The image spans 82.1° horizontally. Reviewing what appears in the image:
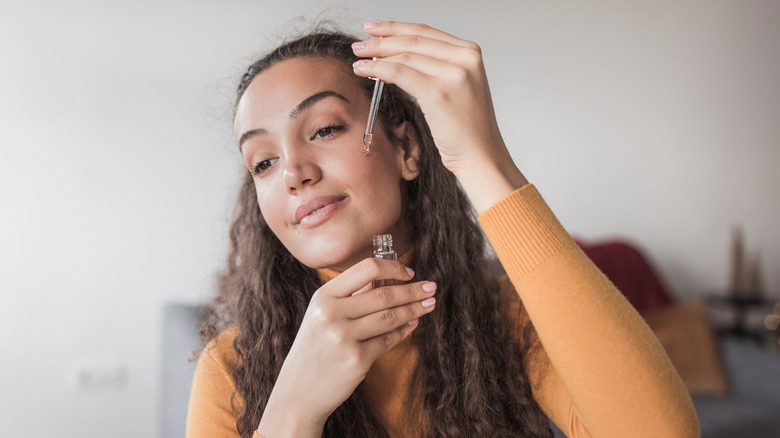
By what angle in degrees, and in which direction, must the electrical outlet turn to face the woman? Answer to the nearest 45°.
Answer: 0° — it already faces them

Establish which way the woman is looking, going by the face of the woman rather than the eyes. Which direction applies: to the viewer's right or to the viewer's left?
to the viewer's left

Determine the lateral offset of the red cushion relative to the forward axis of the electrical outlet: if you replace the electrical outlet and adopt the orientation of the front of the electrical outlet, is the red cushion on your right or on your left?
on your left

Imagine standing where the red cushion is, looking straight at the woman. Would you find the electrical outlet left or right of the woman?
right

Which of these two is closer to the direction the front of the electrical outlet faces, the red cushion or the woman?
the woman

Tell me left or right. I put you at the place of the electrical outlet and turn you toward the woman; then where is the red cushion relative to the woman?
left

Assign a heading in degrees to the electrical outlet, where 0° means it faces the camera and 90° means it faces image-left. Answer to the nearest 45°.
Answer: approximately 0°
